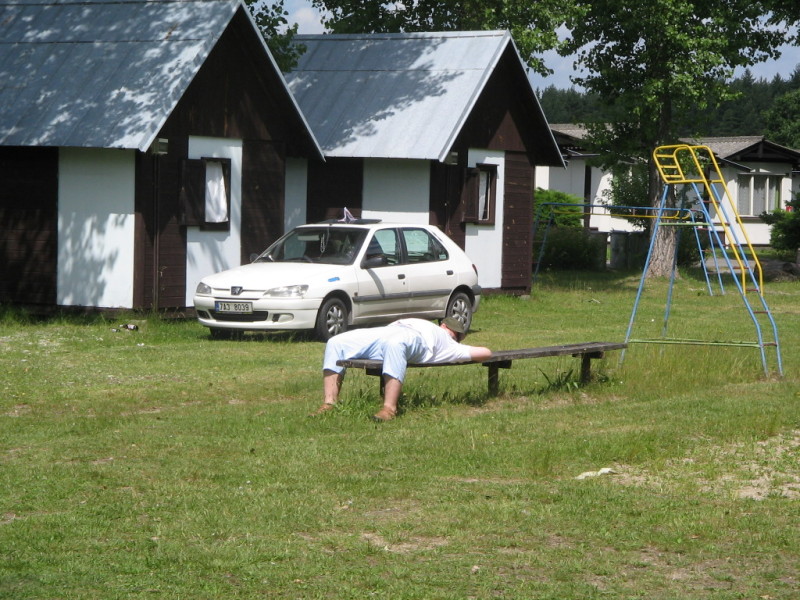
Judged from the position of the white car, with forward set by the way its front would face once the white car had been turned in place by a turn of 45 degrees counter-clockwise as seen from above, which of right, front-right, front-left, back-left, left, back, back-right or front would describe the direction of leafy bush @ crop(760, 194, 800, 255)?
back-left

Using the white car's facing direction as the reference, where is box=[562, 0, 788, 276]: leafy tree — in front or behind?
behind

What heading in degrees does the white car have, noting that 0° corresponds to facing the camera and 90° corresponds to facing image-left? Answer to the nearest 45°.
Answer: approximately 45°

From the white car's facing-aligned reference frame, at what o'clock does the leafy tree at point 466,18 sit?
The leafy tree is roughly at 5 o'clock from the white car.

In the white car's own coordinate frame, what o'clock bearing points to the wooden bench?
The wooden bench is roughly at 10 o'clock from the white car.
